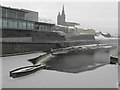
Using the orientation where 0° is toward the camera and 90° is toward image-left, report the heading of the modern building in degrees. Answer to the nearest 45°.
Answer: approximately 315°
